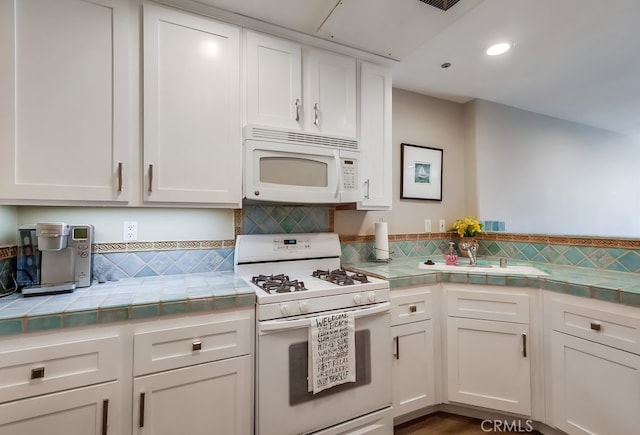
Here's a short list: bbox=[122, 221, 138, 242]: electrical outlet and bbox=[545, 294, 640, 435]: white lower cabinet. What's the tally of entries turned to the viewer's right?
0

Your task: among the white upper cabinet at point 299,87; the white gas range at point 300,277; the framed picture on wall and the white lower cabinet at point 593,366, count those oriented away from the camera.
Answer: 0

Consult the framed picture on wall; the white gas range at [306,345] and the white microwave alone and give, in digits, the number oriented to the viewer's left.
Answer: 0

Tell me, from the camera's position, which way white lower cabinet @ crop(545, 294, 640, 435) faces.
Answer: facing the viewer and to the left of the viewer

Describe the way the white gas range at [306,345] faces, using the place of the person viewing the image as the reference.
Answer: facing the viewer and to the right of the viewer

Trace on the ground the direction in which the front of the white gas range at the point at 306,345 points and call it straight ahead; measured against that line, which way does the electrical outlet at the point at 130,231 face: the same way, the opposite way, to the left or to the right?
the same way

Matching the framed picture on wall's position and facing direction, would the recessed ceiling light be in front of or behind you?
in front

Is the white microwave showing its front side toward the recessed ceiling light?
no

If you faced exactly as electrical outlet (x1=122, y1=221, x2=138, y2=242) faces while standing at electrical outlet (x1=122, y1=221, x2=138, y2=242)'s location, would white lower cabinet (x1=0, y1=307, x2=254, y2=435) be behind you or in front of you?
in front

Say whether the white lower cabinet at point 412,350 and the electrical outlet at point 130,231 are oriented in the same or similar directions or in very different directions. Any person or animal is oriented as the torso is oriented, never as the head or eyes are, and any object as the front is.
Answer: same or similar directions

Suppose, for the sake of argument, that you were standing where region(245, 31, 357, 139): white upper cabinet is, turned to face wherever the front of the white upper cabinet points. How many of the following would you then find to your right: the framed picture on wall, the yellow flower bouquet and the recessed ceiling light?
0

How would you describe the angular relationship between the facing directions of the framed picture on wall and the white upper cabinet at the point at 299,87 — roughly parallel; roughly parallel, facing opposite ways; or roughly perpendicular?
roughly parallel

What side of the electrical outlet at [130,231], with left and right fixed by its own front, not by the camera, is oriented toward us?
front

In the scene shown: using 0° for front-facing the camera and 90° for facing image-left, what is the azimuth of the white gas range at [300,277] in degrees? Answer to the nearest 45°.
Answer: approximately 315°

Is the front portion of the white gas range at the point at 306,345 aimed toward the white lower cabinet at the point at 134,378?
no
